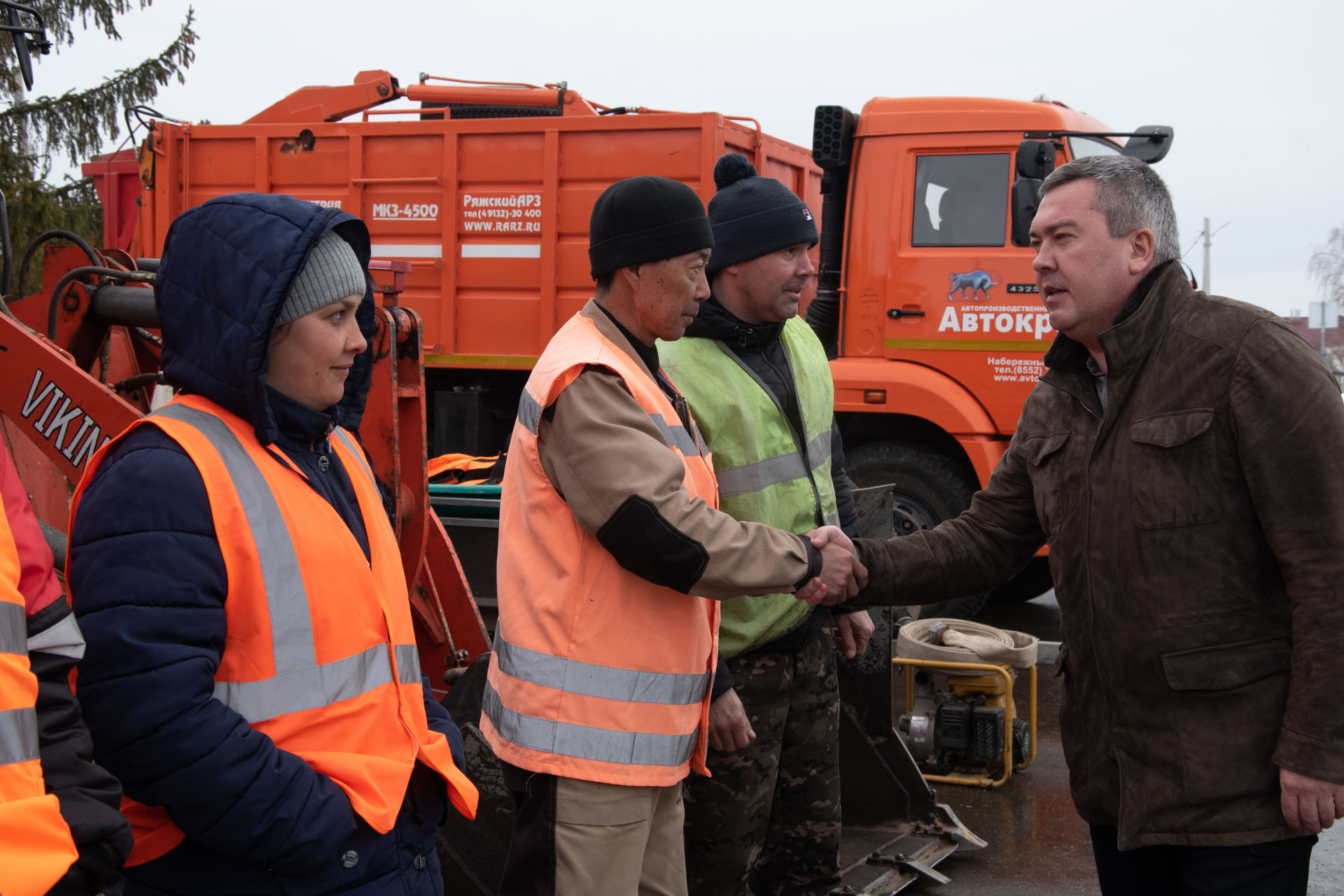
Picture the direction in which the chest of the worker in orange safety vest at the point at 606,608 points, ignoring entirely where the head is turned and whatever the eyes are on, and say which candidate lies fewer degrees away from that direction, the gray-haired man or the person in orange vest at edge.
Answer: the gray-haired man

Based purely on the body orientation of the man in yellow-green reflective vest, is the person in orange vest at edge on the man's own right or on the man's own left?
on the man's own right

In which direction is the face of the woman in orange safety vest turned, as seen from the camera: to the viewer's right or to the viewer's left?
to the viewer's right

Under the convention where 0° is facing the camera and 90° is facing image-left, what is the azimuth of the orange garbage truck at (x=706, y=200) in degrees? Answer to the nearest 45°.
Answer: approximately 270°

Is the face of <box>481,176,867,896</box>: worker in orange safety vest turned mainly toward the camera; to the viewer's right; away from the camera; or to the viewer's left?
to the viewer's right

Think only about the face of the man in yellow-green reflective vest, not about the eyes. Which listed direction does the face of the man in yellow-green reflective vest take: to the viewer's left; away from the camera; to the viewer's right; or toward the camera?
to the viewer's right

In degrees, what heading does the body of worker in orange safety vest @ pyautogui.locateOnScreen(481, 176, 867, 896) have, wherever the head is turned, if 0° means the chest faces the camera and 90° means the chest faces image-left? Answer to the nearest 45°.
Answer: approximately 270°

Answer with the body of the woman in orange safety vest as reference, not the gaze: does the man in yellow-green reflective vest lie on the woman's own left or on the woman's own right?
on the woman's own left

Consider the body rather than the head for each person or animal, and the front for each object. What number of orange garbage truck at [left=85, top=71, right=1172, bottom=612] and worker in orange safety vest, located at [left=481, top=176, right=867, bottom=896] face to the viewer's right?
2

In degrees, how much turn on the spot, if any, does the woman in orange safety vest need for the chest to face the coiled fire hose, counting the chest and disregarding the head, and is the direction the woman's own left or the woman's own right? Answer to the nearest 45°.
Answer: approximately 90° to the woman's own left
